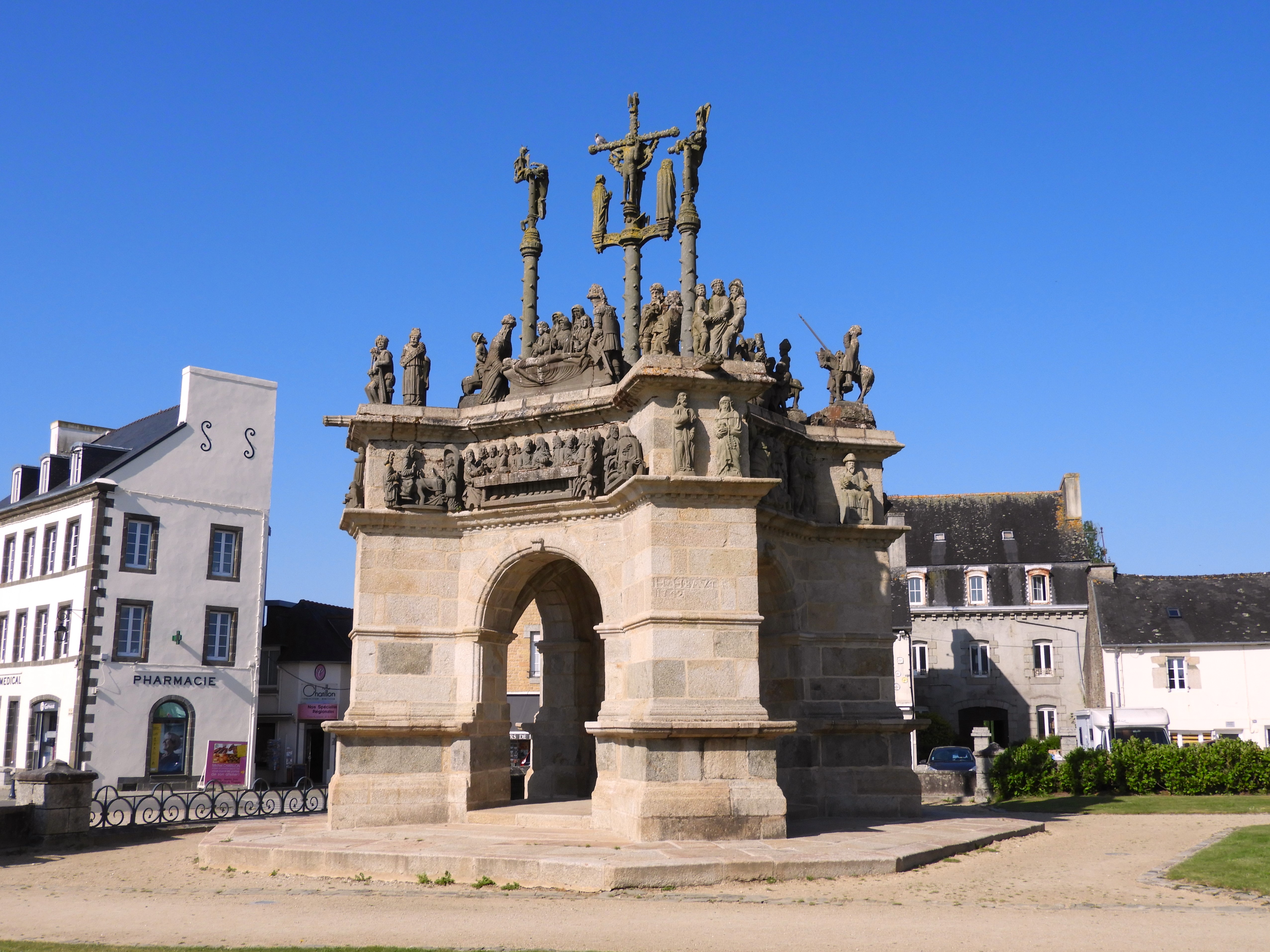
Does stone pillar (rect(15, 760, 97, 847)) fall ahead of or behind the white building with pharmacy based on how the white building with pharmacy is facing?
ahead

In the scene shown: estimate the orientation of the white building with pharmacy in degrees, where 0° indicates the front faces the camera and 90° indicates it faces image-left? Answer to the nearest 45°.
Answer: approximately 45°

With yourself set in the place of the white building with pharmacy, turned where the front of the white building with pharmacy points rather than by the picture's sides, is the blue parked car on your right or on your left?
on your left

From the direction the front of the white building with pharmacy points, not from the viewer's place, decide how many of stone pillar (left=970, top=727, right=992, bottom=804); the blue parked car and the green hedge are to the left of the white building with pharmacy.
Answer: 3

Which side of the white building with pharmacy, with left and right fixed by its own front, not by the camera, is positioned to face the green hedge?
left

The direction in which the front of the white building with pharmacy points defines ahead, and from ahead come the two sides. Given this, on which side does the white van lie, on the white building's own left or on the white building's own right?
on the white building's own left

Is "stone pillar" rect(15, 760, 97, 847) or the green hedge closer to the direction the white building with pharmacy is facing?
the stone pillar

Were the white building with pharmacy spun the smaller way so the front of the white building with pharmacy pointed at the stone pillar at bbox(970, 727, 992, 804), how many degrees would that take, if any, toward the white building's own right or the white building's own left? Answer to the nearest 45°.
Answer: approximately 90° to the white building's own left

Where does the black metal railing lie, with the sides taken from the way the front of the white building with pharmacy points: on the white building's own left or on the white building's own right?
on the white building's own left
